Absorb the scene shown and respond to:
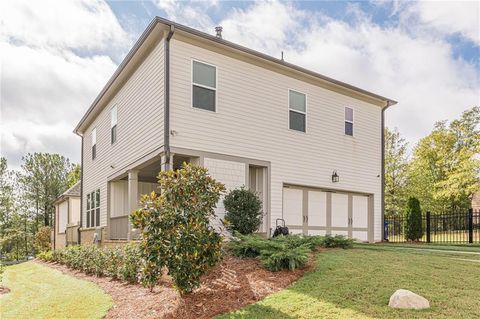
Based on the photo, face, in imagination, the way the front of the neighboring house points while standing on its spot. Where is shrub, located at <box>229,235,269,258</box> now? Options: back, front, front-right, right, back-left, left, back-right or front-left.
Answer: front-left

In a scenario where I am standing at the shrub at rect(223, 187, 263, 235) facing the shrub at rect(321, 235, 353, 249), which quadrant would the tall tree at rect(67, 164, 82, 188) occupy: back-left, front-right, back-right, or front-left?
back-left

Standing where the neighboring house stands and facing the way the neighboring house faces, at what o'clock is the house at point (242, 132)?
The house is roughly at 10 o'clock from the neighboring house.
